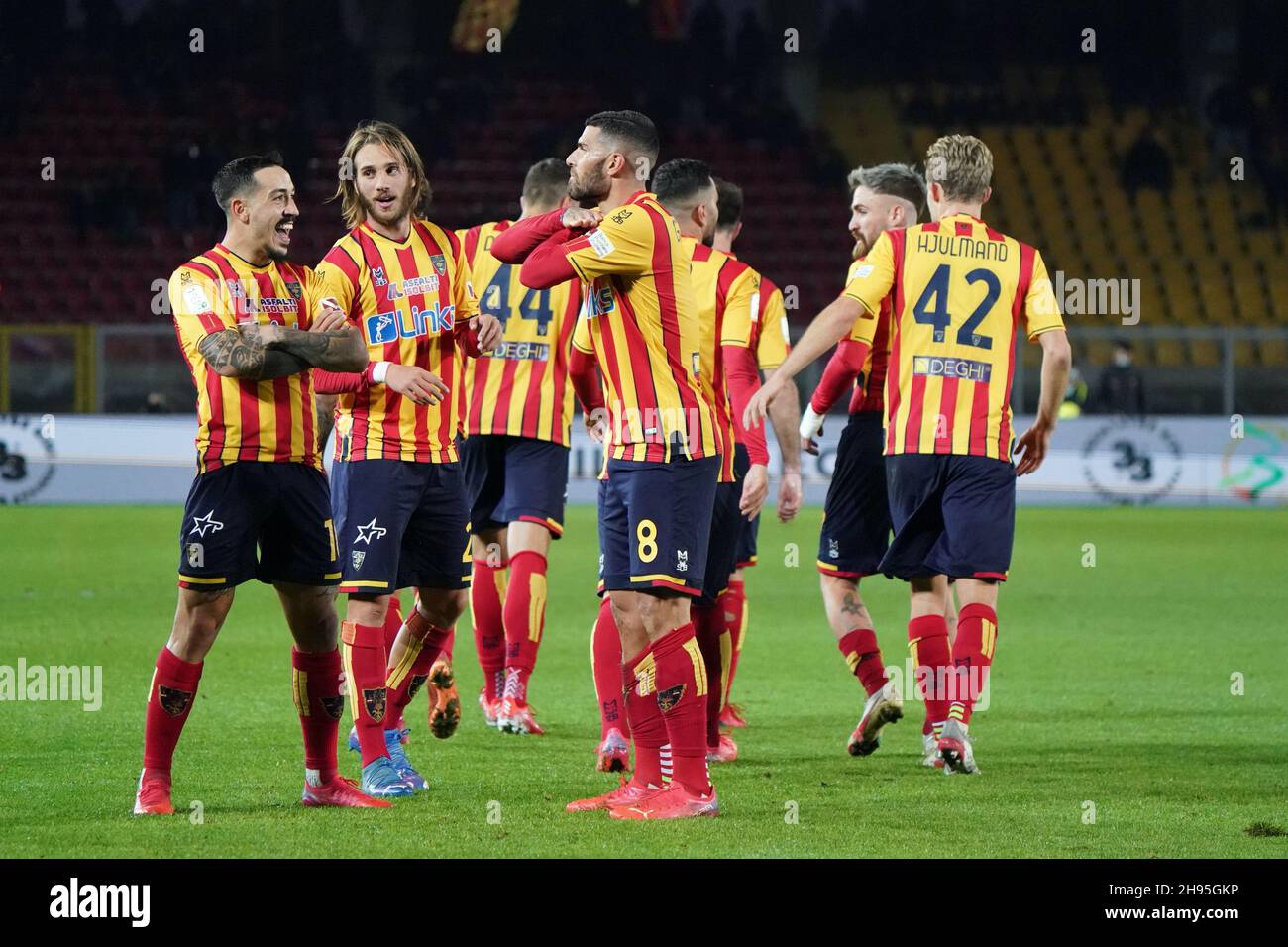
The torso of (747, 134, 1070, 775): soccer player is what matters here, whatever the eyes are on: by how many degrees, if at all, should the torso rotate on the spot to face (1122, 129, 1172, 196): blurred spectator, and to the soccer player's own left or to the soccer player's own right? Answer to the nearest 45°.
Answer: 0° — they already face them

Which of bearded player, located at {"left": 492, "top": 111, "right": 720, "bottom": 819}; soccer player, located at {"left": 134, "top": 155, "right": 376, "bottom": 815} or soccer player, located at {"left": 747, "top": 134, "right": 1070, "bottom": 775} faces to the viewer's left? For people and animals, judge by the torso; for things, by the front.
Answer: the bearded player

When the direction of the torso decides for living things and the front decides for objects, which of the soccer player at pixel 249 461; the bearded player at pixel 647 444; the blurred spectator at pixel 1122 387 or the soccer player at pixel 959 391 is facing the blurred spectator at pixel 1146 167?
the soccer player at pixel 959 391

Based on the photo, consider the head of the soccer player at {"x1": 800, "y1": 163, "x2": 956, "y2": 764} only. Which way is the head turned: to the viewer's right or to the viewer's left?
to the viewer's left

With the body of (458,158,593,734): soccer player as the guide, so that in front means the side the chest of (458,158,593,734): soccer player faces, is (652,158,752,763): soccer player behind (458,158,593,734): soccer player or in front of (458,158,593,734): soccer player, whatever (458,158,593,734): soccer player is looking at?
behind

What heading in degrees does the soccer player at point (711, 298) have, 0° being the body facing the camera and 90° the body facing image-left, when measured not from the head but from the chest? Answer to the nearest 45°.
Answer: approximately 225°

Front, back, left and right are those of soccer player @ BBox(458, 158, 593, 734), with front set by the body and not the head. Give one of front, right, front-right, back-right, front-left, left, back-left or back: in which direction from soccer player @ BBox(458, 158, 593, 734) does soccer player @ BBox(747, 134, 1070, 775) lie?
back-right

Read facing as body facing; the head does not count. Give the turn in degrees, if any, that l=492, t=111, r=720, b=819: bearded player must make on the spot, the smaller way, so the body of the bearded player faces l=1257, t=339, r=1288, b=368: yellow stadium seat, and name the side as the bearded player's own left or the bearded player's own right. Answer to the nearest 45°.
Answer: approximately 135° to the bearded player's own right

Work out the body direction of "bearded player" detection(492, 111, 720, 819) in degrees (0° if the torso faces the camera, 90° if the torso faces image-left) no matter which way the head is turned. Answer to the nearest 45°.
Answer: approximately 90°
